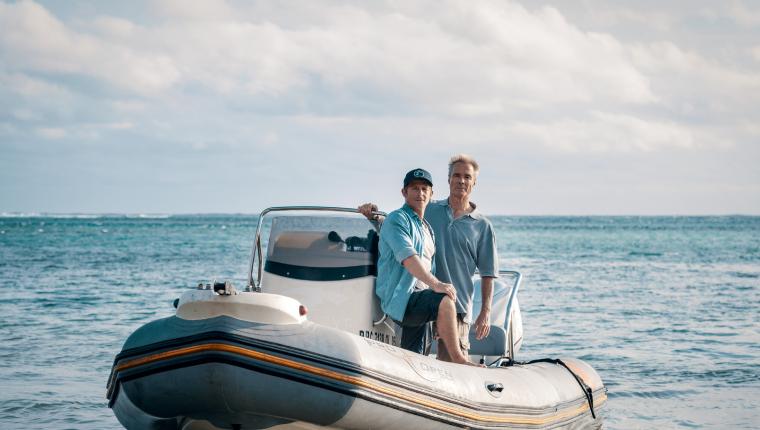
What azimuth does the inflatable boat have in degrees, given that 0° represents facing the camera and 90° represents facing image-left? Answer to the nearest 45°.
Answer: approximately 45°

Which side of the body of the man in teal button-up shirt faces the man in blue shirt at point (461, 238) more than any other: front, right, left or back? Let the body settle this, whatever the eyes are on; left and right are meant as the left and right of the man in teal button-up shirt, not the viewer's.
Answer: left

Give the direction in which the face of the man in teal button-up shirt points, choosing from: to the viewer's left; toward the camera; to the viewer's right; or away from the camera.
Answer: toward the camera

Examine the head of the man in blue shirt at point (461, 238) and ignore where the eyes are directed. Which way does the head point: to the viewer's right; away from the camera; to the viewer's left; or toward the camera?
toward the camera
